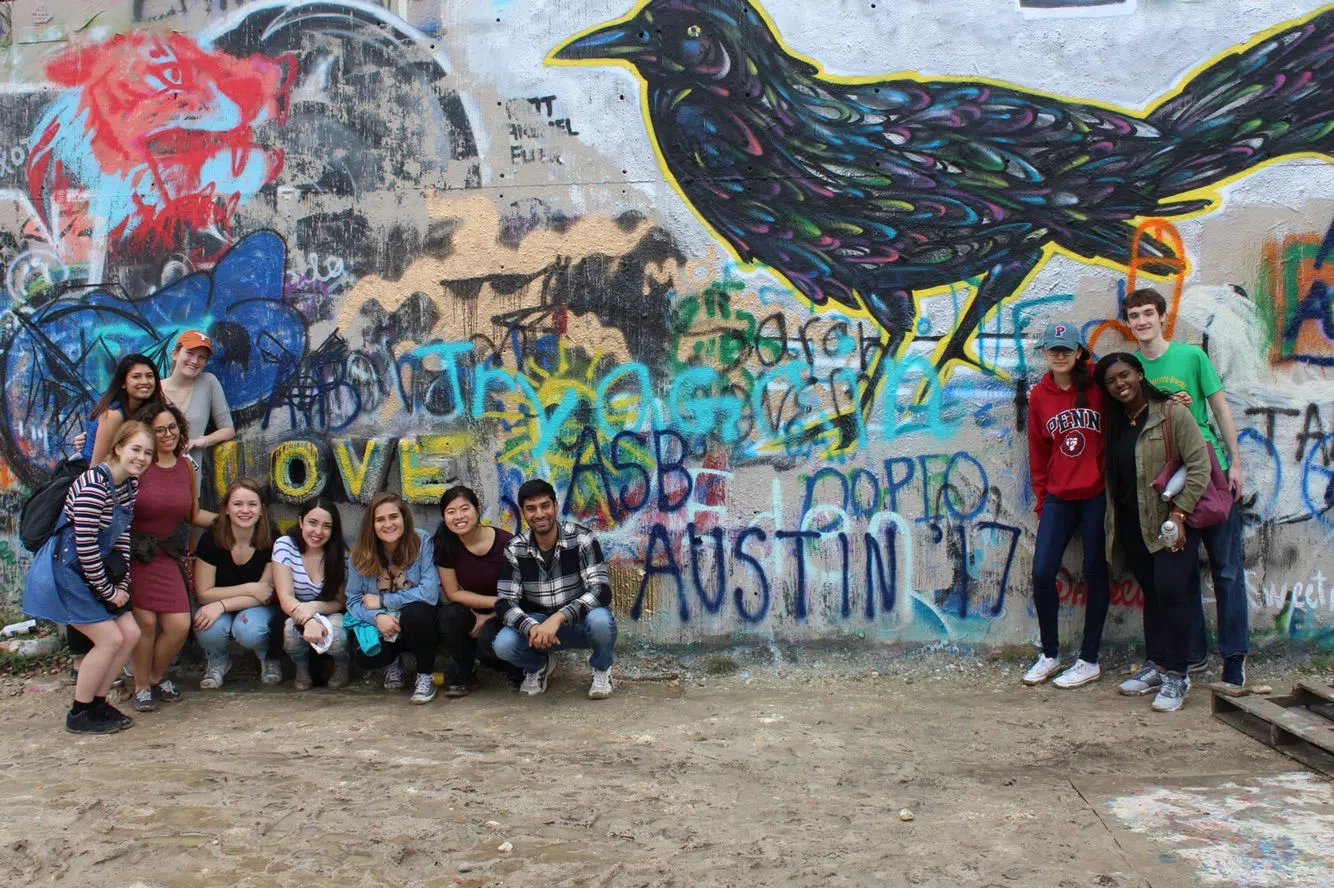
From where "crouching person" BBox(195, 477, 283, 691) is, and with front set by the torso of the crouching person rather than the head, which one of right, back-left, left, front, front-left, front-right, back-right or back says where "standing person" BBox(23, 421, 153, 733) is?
front-right

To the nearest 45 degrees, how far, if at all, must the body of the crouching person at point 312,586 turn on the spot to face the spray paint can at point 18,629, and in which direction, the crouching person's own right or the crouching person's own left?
approximately 135° to the crouching person's own right

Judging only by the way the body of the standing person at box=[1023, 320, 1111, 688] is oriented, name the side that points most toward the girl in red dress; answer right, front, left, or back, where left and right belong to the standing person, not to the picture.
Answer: right

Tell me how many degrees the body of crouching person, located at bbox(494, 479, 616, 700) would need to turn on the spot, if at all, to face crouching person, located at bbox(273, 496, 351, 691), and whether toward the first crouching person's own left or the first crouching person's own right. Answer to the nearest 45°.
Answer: approximately 90° to the first crouching person's own right

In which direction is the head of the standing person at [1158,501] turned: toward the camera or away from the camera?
toward the camera

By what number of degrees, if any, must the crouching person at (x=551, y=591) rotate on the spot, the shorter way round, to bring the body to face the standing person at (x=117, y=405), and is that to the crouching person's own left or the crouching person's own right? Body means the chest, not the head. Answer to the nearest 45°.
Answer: approximately 90° to the crouching person's own right

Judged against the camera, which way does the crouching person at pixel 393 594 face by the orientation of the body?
toward the camera

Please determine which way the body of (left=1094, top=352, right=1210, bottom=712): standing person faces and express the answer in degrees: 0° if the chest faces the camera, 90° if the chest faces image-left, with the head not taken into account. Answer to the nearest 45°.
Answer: approximately 45°

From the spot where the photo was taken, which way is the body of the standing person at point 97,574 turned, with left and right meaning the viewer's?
facing the viewer and to the right of the viewer

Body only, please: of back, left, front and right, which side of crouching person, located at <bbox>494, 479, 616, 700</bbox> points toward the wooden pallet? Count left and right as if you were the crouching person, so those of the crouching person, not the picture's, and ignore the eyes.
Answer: left

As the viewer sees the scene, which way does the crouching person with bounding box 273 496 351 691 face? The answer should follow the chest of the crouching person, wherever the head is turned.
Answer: toward the camera

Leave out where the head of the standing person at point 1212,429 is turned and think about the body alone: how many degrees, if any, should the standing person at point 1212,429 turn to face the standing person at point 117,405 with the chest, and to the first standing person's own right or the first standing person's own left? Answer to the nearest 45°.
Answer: approximately 45° to the first standing person's own right

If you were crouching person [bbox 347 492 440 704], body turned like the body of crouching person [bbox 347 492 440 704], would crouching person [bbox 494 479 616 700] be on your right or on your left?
on your left

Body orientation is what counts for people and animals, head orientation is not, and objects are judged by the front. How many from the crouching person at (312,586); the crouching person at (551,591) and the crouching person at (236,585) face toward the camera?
3
